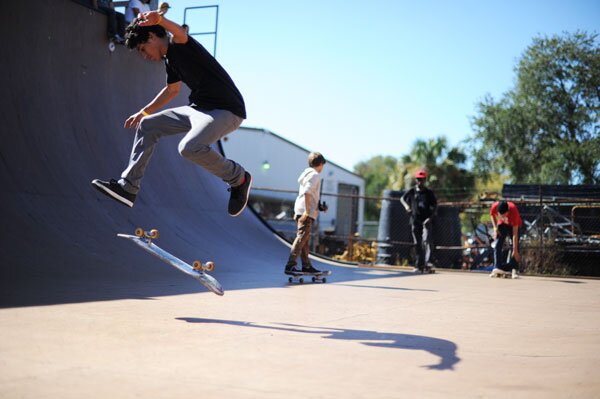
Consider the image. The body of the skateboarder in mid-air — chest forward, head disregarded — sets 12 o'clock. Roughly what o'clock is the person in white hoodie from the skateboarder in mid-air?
The person in white hoodie is roughly at 4 o'clock from the skateboarder in mid-air.

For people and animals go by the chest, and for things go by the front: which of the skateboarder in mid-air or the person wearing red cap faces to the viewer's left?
the skateboarder in mid-air

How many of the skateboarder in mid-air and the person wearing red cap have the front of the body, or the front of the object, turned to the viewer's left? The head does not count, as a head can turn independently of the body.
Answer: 1

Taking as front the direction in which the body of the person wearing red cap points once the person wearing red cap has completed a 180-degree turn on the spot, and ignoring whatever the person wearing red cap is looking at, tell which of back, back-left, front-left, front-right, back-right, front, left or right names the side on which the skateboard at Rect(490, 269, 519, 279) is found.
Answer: right

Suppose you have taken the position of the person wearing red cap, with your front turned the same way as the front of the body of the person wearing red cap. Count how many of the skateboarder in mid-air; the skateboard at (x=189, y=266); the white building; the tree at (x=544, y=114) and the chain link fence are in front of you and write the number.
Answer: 2

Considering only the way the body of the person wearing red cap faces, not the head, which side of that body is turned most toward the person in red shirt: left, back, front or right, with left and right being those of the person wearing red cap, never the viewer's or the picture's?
left

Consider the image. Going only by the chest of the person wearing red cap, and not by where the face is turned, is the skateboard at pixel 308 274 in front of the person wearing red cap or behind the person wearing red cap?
in front

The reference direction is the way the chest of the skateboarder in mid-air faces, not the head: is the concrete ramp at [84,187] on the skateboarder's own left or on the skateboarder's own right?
on the skateboarder's own right

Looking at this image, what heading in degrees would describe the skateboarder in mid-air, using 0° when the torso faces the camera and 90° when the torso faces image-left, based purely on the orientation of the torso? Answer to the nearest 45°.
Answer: approximately 90°

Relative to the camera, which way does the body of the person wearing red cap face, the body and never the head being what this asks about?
toward the camera

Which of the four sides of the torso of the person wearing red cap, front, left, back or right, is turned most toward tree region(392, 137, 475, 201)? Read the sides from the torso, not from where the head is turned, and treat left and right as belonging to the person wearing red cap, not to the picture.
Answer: back

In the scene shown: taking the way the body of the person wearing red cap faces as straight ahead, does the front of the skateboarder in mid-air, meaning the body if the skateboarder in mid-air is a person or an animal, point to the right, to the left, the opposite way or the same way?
to the right

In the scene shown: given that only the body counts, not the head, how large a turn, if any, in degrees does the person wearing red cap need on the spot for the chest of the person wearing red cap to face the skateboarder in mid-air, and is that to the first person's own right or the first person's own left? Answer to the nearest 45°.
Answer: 0° — they already face them
